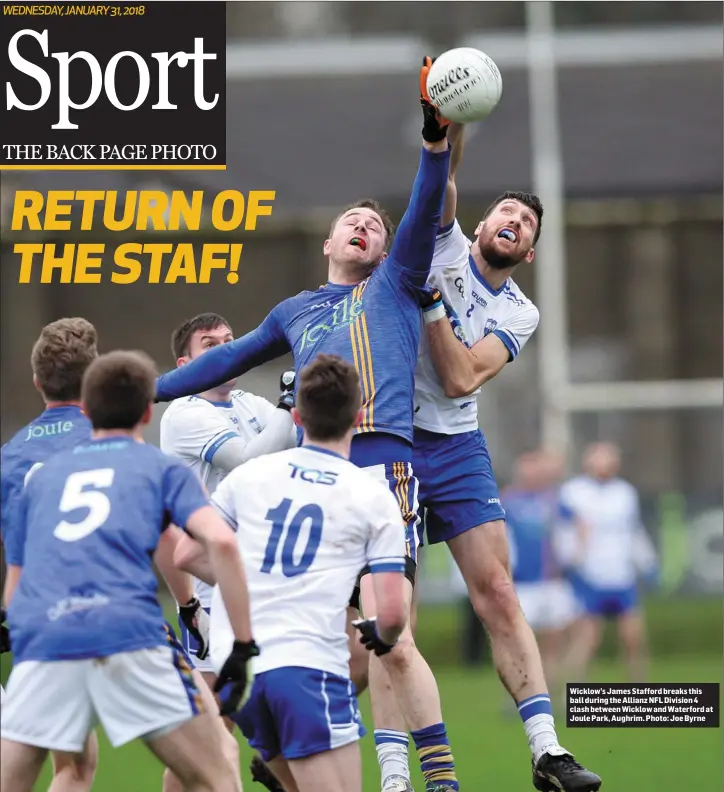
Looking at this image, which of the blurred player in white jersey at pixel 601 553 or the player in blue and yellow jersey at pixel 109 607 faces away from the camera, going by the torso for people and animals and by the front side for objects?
the player in blue and yellow jersey

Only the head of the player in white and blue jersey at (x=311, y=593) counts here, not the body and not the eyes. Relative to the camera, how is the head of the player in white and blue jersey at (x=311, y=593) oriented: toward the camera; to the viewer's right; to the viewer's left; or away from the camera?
away from the camera

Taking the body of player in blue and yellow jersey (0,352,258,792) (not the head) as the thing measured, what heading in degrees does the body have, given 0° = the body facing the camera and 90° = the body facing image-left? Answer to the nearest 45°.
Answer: approximately 180°

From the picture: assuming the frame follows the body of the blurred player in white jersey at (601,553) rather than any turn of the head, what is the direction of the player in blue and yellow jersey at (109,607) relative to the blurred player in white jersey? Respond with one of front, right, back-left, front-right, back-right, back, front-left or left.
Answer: front

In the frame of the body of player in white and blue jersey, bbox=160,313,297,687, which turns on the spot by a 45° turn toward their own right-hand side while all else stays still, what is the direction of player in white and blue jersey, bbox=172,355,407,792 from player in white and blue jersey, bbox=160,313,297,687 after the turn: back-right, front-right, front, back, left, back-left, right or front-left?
front

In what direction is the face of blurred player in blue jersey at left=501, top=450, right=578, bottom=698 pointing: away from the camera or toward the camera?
toward the camera

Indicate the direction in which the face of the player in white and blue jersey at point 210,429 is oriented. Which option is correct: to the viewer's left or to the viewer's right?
to the viewer's right

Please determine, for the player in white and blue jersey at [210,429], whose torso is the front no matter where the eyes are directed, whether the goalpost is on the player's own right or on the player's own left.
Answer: on the player's own left

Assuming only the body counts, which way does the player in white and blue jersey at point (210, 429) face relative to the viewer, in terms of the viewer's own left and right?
facing the viewer and to the right of the viewer

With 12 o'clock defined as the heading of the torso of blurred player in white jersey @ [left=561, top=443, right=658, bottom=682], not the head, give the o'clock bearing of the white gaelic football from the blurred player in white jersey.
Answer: The white gaelic football is roughly at 12 o'clock from the blurred player in white jersey.

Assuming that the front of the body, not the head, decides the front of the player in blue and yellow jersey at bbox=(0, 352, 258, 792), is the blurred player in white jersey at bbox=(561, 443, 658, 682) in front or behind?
in front

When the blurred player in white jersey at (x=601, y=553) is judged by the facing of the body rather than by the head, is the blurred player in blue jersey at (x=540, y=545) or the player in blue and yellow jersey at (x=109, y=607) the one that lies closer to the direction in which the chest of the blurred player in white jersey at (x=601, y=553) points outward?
the player in blue and yellow jersey

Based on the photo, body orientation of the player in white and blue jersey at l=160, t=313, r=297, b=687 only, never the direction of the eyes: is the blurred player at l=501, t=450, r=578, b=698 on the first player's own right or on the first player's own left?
on the first player's own left

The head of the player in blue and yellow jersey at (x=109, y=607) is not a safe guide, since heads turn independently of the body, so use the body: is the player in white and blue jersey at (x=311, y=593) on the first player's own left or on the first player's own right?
on the first player's own right

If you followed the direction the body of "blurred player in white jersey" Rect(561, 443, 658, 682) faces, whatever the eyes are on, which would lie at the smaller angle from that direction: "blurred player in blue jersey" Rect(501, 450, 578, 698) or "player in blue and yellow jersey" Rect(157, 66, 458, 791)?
the player in blue and yellow jersey

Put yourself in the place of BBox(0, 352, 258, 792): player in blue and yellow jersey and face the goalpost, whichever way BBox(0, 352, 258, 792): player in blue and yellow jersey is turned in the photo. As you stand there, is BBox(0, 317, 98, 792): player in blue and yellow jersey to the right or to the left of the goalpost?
left

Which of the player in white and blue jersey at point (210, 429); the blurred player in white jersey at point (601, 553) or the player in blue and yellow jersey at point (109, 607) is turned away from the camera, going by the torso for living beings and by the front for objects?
the player in blue and yellow jersey

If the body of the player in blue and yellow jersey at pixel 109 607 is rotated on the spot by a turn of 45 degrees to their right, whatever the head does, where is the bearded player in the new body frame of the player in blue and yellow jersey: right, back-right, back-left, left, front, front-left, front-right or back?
front

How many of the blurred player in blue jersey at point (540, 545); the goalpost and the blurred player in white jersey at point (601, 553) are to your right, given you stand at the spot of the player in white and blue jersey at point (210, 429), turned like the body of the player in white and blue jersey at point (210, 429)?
0

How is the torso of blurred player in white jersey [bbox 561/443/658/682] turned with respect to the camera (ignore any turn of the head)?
toward the camera
